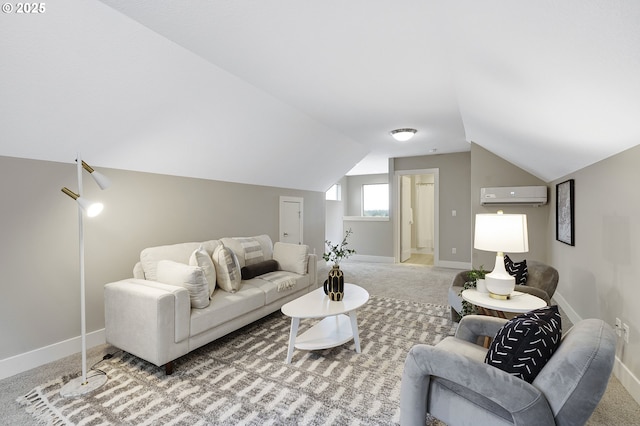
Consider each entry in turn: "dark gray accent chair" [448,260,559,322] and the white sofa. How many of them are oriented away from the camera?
0

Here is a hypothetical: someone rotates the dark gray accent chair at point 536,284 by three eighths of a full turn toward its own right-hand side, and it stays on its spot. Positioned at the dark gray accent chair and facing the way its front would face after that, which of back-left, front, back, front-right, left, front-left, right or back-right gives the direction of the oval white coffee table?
back-left

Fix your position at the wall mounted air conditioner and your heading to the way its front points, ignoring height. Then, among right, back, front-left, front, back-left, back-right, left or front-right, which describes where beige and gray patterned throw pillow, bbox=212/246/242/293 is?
front-right

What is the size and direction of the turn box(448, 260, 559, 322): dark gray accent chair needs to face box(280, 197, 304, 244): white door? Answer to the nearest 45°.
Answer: approximately 45° to its right

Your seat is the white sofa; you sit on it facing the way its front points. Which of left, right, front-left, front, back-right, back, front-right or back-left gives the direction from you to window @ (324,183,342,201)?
left

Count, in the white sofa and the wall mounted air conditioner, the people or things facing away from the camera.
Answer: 0

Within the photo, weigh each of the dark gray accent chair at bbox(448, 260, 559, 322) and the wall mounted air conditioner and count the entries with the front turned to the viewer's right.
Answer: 0

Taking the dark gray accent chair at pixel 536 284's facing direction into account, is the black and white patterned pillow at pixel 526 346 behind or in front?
in front

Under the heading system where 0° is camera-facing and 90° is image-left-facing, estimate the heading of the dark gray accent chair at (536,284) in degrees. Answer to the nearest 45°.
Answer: approximately 45°

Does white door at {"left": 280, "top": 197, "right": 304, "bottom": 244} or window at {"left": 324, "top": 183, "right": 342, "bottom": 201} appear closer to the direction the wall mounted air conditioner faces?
the white door
